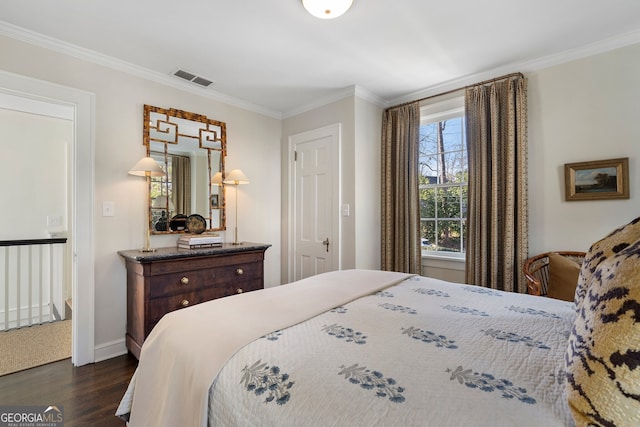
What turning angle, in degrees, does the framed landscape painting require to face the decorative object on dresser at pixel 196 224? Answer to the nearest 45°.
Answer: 0° — it already faces it

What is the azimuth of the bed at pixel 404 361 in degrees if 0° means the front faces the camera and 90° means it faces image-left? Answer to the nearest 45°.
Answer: approximately 135°

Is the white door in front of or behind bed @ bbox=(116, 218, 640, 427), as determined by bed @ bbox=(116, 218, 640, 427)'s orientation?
in front

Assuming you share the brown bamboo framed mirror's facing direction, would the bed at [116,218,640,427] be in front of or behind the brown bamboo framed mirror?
in front

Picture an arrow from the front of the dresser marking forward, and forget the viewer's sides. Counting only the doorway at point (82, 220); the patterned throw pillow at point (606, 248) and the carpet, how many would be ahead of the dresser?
1

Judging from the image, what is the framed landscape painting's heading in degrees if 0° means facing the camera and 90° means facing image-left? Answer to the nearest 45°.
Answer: approximately 45°

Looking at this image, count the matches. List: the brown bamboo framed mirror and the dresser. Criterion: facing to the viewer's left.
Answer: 0

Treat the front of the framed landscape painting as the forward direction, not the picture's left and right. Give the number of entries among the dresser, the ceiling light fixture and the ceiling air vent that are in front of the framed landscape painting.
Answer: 3
